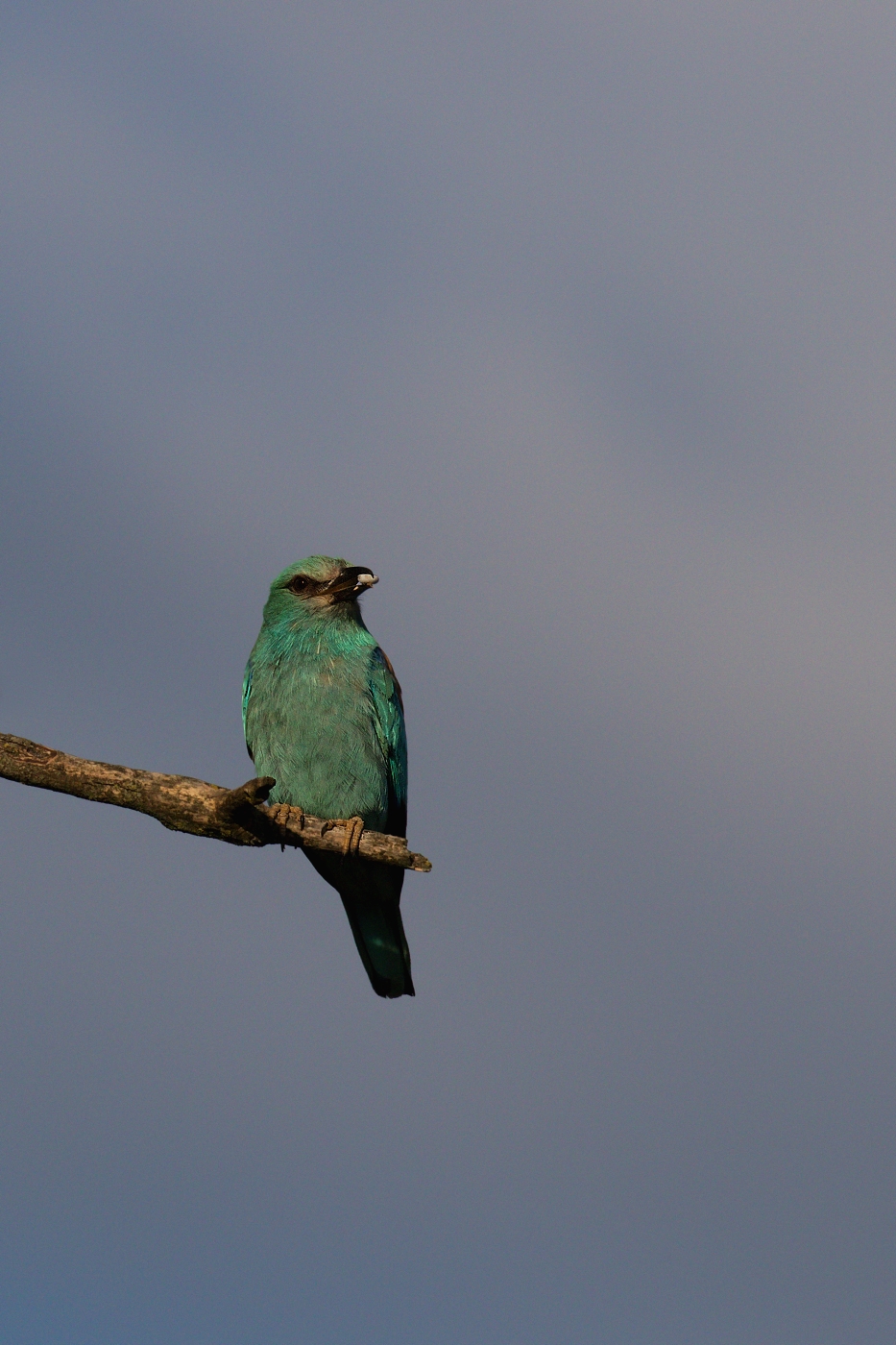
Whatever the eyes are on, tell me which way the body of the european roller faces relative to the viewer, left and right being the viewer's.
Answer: facing the viewer
